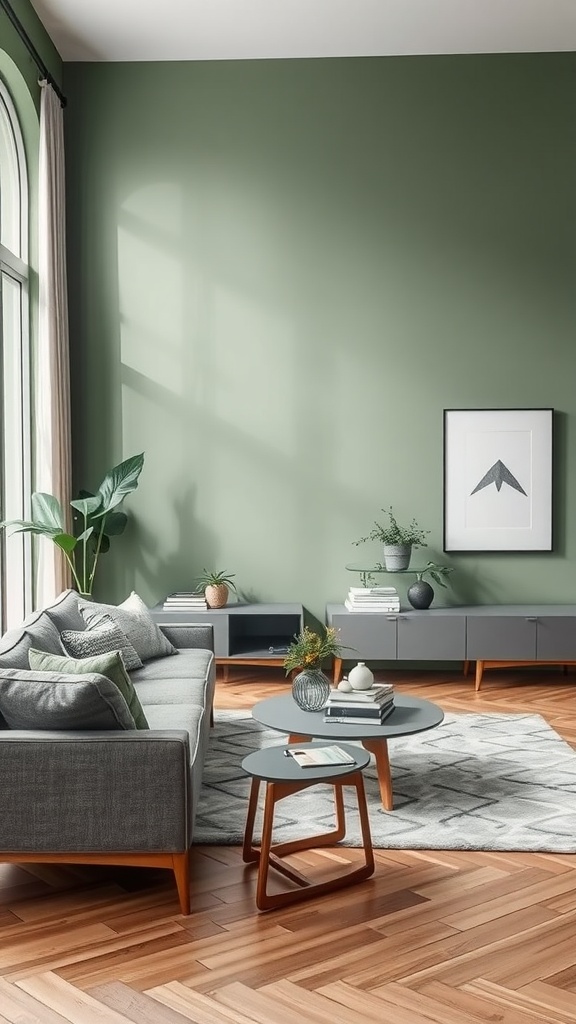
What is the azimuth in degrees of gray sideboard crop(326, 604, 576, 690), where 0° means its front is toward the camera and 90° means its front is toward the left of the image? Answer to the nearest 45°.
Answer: approximately 0°

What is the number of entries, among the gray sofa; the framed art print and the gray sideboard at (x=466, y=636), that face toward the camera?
2

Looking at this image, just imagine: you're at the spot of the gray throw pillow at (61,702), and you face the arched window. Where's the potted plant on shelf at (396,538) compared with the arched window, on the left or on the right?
right

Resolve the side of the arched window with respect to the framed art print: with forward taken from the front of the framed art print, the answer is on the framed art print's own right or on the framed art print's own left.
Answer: on the framed art print's own right

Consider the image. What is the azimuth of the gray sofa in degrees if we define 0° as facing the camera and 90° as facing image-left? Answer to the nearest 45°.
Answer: approximately 270°

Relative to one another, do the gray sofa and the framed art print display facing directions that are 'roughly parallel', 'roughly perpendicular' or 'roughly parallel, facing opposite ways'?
roughly perpendicular

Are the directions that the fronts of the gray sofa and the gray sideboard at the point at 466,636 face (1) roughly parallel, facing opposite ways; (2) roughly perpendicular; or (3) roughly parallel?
roughly perpendicular

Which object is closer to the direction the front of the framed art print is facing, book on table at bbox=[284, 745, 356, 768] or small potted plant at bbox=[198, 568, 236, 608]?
the book on table
